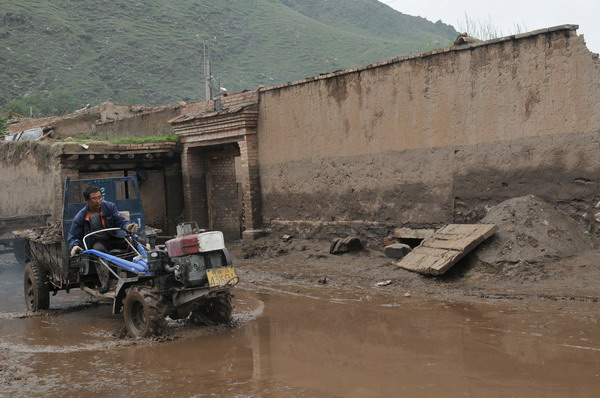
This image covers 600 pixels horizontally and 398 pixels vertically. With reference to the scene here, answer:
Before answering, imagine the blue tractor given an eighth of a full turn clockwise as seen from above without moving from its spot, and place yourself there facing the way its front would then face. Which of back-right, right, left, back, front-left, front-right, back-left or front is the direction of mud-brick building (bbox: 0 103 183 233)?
back

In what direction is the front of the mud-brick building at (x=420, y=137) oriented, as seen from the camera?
facing the viewer and to the left of the viewer

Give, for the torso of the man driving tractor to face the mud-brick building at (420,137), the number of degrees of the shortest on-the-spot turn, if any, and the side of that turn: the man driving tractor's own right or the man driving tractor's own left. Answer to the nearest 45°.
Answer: approximately 45° to the man driving tractor's own left

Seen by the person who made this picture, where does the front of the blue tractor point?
facing the viewer and to the right of the viewer

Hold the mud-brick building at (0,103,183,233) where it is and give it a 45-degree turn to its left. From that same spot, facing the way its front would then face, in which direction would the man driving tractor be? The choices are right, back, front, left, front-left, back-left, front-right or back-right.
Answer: front-right

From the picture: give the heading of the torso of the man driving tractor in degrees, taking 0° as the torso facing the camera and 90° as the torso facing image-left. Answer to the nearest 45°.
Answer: approximately 315°

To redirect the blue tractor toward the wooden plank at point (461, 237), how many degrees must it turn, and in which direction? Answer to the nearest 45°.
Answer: approximately 45° to its left

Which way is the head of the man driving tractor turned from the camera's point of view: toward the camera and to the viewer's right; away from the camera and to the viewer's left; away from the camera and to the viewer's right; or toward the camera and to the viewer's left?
toward the camera and to the viewer's right

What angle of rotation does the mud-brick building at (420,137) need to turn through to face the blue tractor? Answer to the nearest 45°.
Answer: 0° — it already faces it

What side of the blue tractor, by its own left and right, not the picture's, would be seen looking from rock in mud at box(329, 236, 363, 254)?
left

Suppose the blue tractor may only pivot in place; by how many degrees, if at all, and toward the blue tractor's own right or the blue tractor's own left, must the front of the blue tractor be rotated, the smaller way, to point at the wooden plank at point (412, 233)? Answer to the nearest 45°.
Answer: approximately 90° to the blue tractor's own left

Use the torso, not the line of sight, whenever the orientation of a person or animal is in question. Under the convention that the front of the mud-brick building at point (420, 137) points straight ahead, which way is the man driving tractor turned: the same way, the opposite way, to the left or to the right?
to the left

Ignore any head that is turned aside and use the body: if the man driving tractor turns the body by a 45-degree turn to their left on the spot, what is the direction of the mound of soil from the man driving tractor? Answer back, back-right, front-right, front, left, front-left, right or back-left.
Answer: front

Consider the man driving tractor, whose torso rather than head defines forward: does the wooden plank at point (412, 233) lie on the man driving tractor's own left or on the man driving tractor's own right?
on the man driving tractor's own left

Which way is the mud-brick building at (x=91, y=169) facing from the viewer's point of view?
toward the camera
